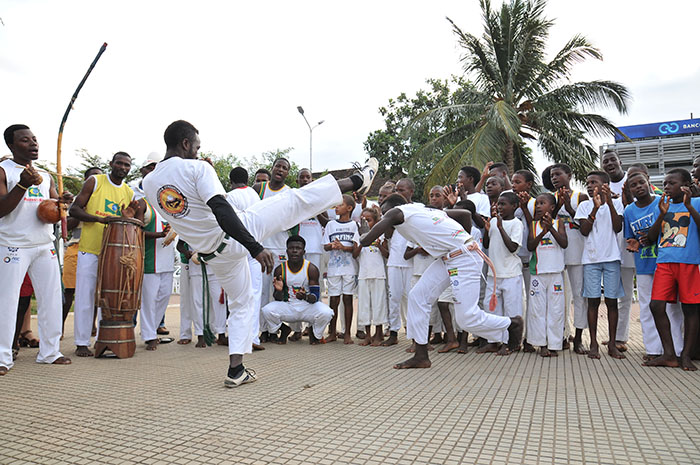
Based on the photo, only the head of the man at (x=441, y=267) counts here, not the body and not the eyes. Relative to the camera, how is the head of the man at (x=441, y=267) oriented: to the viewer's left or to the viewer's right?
to the viewer's left

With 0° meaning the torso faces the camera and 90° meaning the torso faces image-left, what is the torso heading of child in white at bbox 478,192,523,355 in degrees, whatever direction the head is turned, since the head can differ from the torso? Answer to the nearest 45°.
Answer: approximately 45°

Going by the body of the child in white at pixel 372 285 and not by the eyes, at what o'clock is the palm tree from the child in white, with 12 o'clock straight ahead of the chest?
The palm tree is roughly at 7 o'clock from the child in white.

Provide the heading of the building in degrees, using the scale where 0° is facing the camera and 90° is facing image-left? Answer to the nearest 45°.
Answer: approximately 45°

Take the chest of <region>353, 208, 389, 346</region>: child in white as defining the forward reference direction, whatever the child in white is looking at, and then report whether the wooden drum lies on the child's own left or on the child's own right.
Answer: on the child's own right
